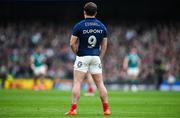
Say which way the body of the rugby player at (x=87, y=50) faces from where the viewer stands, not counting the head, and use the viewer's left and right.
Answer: facing away from the viewer
